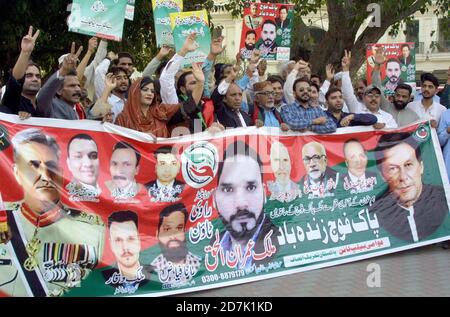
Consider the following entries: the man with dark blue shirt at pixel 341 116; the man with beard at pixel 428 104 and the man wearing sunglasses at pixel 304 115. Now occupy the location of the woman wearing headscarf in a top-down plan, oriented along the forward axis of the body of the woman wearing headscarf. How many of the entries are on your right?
0

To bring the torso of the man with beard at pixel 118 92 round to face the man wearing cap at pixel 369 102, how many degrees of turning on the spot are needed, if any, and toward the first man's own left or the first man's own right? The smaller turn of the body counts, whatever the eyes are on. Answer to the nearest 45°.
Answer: approximately 45° to the first man's own left

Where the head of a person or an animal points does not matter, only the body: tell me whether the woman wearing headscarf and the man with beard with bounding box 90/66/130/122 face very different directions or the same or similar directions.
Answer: same or similar directions

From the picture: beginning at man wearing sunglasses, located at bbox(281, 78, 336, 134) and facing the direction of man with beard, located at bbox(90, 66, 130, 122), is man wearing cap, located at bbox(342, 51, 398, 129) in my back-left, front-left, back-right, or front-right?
back-right

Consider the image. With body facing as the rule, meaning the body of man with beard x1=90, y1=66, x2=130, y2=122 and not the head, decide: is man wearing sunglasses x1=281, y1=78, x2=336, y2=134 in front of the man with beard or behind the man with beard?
in front

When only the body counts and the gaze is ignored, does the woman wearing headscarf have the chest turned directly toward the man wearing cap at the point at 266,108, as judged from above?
no

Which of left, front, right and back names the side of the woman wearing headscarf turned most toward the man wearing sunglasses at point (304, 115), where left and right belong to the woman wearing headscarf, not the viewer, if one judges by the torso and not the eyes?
left

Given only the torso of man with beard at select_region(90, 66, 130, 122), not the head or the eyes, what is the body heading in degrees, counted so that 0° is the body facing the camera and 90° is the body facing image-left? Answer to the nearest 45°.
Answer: approximately 315°

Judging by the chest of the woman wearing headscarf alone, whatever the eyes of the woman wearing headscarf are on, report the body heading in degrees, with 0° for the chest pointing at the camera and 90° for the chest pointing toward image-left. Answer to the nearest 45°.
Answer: approximately 315°

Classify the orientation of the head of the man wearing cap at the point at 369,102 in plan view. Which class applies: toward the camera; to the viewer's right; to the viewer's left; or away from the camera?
toward the camera

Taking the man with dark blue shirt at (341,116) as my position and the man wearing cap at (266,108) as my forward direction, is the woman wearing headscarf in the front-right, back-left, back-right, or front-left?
front-left

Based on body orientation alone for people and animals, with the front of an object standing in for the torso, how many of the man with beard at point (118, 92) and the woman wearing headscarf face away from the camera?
0
